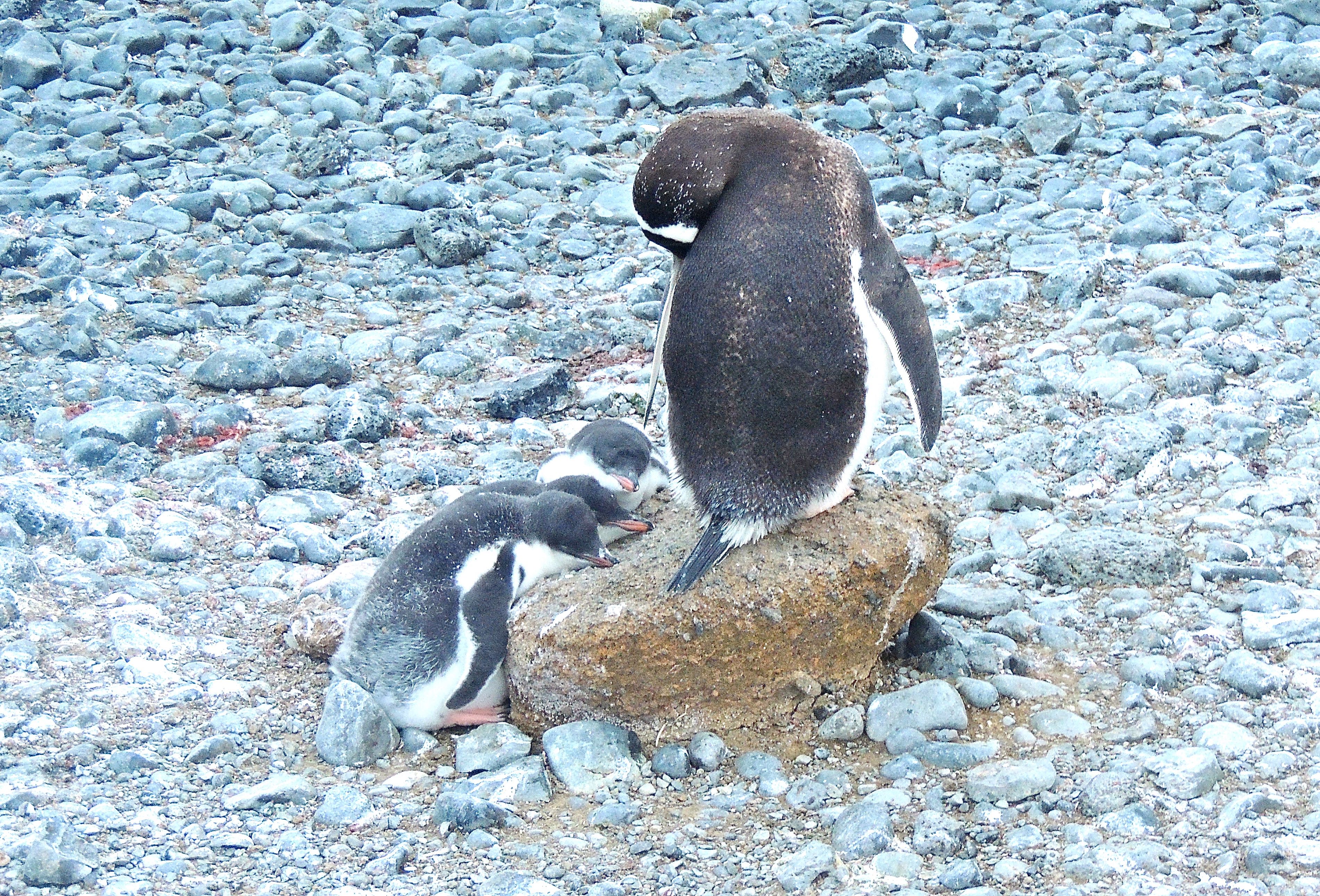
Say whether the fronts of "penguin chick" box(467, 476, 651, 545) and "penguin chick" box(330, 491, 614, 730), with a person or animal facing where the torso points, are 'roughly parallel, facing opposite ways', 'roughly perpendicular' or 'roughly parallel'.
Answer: roughly parallel

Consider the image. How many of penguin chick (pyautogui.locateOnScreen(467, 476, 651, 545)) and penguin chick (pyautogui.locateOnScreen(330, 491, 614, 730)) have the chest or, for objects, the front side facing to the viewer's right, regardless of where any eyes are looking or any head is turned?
2

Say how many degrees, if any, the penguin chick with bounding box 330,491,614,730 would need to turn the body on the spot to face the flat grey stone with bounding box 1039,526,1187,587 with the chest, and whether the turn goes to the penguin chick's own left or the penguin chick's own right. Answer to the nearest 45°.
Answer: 0° — it already faces it

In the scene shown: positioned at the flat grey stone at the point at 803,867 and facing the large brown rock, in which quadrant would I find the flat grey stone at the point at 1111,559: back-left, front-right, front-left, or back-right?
front-right

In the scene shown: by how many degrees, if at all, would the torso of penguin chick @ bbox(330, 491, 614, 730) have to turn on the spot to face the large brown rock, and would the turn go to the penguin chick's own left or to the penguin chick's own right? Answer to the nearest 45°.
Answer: approximately 45° to the penguin chick's own right

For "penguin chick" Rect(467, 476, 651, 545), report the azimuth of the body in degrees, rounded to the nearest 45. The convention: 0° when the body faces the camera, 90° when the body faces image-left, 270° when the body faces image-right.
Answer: approximately 270°

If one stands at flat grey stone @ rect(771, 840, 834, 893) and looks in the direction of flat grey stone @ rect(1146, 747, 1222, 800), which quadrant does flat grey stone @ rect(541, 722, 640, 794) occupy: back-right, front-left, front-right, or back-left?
back-left

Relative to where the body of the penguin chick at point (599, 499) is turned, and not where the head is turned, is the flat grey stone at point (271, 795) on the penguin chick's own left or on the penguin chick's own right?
on the penguin chick's own right

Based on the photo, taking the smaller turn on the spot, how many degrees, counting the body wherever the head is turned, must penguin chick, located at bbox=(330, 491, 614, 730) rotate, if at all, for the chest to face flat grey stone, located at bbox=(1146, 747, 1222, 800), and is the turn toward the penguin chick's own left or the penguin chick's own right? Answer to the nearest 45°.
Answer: approximately 45° to the penguin chick's own right

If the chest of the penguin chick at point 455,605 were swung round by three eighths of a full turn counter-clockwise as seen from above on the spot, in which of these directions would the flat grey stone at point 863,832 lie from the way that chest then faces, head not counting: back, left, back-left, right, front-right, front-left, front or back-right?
back

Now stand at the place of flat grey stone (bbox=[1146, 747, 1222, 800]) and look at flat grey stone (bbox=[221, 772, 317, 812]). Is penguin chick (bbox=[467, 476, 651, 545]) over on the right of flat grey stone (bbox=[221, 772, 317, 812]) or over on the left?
right

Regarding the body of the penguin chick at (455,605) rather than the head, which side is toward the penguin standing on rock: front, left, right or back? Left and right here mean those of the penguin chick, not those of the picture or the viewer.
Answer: front

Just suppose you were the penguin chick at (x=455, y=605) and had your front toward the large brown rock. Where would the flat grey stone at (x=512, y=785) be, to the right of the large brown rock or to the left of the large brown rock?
right

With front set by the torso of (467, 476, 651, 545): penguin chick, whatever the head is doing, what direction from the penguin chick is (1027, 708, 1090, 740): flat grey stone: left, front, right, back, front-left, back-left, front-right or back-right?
front-right

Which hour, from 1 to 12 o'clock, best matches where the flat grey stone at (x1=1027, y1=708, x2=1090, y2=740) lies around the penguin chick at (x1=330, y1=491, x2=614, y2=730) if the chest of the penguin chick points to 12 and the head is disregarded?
The flat grey stone is roughly at 1 o'clock from the penguin chick.

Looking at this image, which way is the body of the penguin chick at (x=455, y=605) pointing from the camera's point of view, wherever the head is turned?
to the viewer's right
